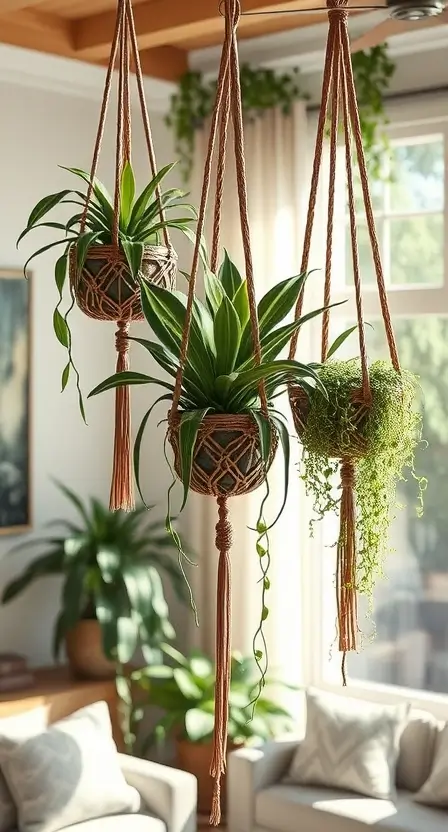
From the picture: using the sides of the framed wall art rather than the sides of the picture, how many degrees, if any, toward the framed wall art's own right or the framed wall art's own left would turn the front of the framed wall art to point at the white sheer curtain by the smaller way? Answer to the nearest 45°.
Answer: approximately 45° to the framed wall art's own left

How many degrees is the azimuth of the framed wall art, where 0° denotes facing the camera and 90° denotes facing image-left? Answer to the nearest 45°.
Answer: approximately 315°

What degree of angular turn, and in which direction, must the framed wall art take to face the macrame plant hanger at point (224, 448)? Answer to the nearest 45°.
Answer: approximately 45° to its right

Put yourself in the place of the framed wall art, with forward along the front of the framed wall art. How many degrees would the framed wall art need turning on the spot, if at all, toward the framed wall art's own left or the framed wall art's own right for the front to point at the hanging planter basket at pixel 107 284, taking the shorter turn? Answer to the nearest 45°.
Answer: approximately 45° to the framed wall art's own right
